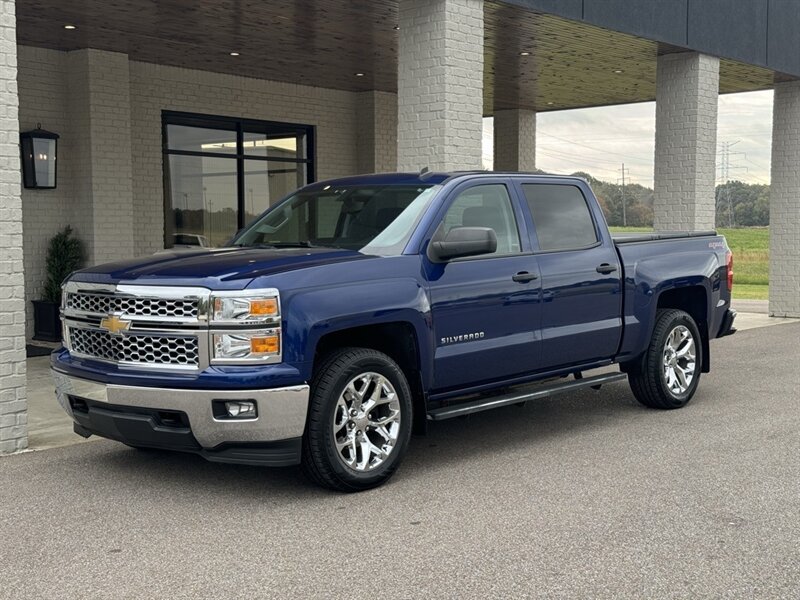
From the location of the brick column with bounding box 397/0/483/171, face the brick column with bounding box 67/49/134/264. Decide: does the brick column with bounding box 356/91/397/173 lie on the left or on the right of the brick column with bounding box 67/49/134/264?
right

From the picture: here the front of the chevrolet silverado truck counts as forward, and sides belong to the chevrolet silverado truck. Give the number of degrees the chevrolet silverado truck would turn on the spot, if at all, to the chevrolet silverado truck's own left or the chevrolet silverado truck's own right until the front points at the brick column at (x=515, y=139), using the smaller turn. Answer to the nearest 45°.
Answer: approximately 135° to the chevrolet silverado truck's own right

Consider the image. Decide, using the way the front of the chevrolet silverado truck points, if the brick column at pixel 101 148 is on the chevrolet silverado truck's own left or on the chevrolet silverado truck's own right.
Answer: on the chevrolet silverado truck's own right

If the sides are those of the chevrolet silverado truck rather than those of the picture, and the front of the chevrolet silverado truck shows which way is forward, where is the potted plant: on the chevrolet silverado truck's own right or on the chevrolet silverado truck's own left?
on the chevrolet silverado truck's own right

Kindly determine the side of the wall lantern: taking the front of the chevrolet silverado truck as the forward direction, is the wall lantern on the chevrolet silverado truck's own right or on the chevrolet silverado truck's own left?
on the chevrolet silverado truck's own right

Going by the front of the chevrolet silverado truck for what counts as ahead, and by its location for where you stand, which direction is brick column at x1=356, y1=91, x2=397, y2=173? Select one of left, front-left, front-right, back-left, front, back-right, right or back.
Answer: back-right

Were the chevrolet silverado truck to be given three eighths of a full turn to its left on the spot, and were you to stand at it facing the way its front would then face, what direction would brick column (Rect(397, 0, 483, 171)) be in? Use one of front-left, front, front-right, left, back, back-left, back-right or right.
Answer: left

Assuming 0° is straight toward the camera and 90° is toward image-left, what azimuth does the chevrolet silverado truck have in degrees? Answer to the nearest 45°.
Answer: approximately 45°

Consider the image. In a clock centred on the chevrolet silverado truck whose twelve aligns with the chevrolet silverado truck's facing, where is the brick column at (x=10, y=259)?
The brick column is roughly at 2 o'clock from the chevrolet silverado truck.

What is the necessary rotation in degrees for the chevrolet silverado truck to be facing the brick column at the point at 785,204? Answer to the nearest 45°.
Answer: approximately 180°

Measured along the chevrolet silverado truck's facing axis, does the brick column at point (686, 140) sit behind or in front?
behind
